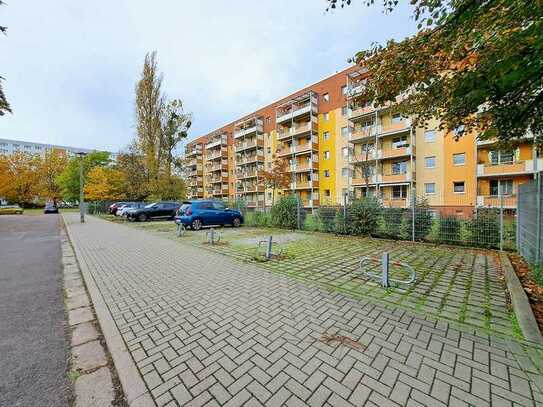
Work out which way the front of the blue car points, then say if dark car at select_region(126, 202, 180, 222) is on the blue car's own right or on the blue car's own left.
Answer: on the blue car's own left

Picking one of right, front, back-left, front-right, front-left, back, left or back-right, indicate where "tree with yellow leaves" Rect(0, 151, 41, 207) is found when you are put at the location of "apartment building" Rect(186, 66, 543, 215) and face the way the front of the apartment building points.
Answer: front-right

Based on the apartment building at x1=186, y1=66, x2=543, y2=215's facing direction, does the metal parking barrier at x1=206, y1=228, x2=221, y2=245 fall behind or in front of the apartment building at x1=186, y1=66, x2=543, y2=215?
in front

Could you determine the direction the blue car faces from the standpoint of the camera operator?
facing away from the viewer and to the right of the viewer

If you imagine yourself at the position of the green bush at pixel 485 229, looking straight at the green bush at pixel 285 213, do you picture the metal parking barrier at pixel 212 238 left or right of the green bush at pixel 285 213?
left

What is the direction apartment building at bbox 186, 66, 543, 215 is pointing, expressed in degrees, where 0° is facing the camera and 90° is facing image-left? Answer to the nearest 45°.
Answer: approximately 45°

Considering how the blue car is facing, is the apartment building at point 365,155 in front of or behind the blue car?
in front
